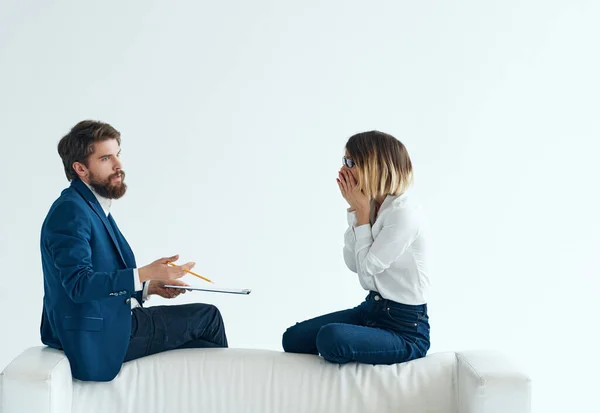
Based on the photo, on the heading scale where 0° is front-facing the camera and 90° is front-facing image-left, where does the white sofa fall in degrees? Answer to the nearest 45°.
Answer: approximately 0°

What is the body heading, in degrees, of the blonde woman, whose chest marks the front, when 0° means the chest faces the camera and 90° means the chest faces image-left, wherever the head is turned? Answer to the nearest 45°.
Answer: approximately 90°
